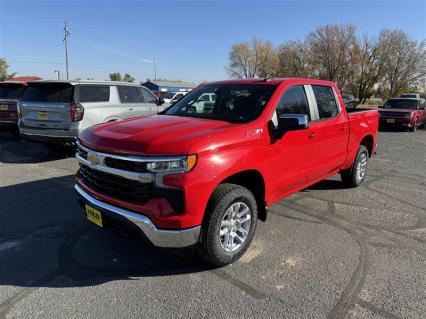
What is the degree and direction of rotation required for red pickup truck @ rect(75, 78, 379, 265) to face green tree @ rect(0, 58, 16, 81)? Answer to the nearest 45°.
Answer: approximately 90° to its right

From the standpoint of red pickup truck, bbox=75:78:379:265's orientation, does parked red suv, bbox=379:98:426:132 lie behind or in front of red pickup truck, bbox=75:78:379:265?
behind

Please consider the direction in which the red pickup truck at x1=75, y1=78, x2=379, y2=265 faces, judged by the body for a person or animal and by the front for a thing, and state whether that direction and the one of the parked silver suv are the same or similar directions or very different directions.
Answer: very different directions

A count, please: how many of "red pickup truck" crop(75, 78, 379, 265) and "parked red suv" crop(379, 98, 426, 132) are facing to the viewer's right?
0

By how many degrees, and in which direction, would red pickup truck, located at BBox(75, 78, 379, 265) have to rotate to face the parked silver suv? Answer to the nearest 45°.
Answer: approximately 90° to its right

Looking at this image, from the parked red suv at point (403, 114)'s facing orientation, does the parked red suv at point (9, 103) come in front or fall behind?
in front

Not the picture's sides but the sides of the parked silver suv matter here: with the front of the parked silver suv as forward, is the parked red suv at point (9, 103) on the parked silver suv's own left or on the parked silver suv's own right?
on the parked silver suv's own left

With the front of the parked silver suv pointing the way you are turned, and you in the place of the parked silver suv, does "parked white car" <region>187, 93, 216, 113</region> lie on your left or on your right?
on your right

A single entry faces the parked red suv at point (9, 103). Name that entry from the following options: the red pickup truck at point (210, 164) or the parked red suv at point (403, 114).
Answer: the parked red suv at point (403, 114)

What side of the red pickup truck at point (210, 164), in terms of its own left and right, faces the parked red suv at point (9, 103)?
right

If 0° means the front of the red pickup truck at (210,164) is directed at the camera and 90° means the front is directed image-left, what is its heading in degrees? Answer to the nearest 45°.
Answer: approximately 45°
